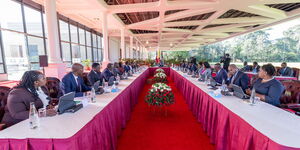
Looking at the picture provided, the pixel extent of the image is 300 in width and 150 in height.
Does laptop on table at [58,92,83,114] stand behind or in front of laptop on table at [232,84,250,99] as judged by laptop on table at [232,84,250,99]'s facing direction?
behind

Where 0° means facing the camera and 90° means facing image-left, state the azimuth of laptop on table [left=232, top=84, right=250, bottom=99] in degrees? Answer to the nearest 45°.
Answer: approximately 225°

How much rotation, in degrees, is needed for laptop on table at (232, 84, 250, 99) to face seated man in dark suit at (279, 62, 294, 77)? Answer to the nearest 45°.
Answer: approximately 45° to its left

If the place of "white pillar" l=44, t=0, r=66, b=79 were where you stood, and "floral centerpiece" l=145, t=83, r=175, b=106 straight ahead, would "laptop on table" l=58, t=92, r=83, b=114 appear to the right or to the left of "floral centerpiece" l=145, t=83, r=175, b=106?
right

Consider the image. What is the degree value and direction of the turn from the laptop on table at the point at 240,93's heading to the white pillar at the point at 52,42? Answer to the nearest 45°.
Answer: approximately 135° to its left

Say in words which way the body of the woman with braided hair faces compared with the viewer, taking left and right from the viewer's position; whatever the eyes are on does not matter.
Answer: facing to the right of the viewer

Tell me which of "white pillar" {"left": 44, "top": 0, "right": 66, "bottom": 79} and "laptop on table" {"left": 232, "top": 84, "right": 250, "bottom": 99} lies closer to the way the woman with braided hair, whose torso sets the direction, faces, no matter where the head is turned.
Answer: the laptop on table

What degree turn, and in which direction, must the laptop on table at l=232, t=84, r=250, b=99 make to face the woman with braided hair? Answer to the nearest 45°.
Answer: approximately 180°

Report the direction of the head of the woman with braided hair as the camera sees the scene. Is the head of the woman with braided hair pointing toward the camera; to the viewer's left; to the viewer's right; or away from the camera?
to the viewer's right

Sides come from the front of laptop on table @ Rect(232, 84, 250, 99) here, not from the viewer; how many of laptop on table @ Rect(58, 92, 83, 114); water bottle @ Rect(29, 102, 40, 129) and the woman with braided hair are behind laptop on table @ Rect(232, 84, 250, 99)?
3
